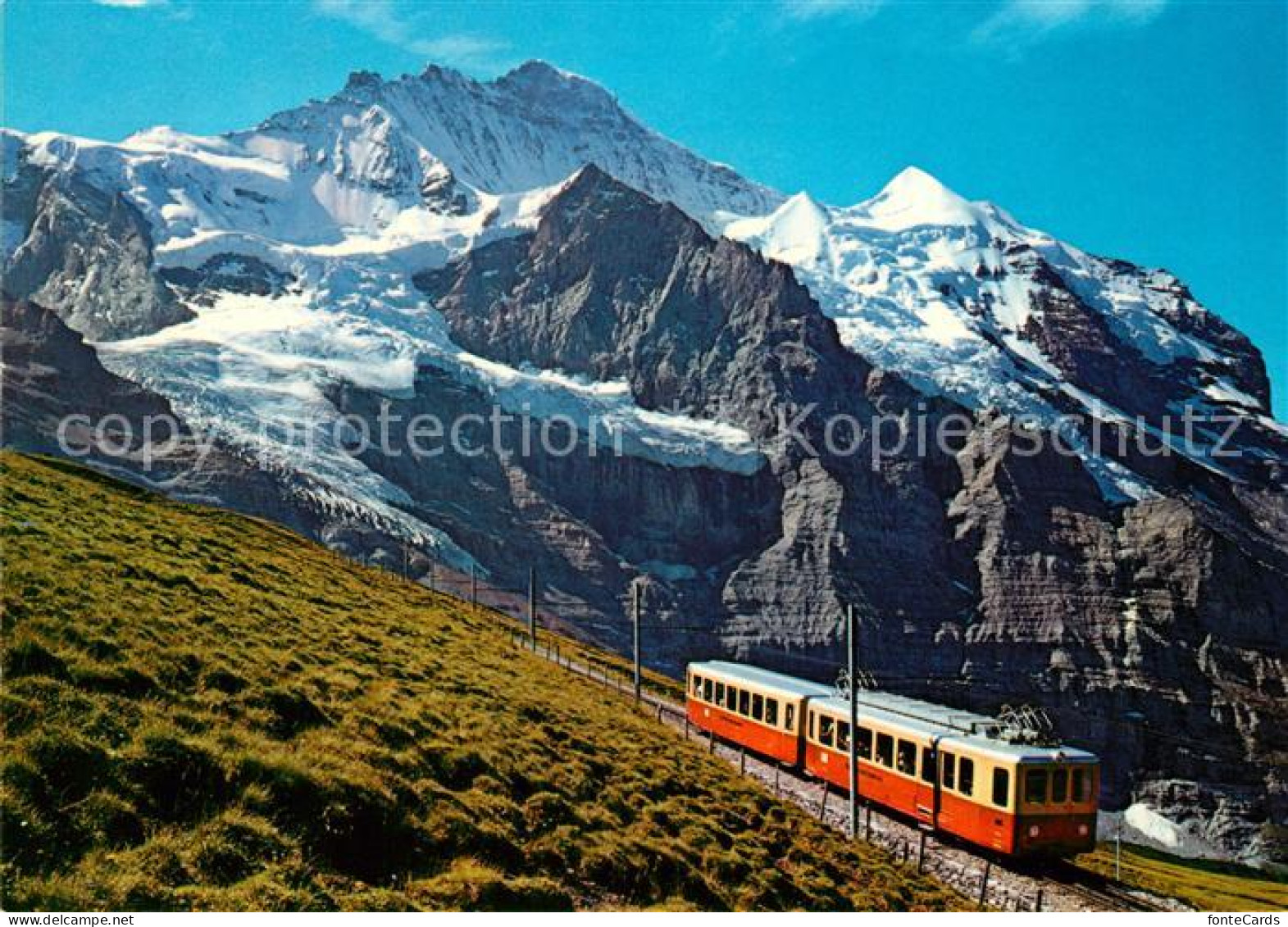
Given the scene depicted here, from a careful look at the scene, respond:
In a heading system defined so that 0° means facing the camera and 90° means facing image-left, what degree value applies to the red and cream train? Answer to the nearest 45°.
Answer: approximately 315°

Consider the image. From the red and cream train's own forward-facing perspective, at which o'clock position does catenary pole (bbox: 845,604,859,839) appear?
The catenary pole is roughly at 4 o'clock from the red and cream train.
